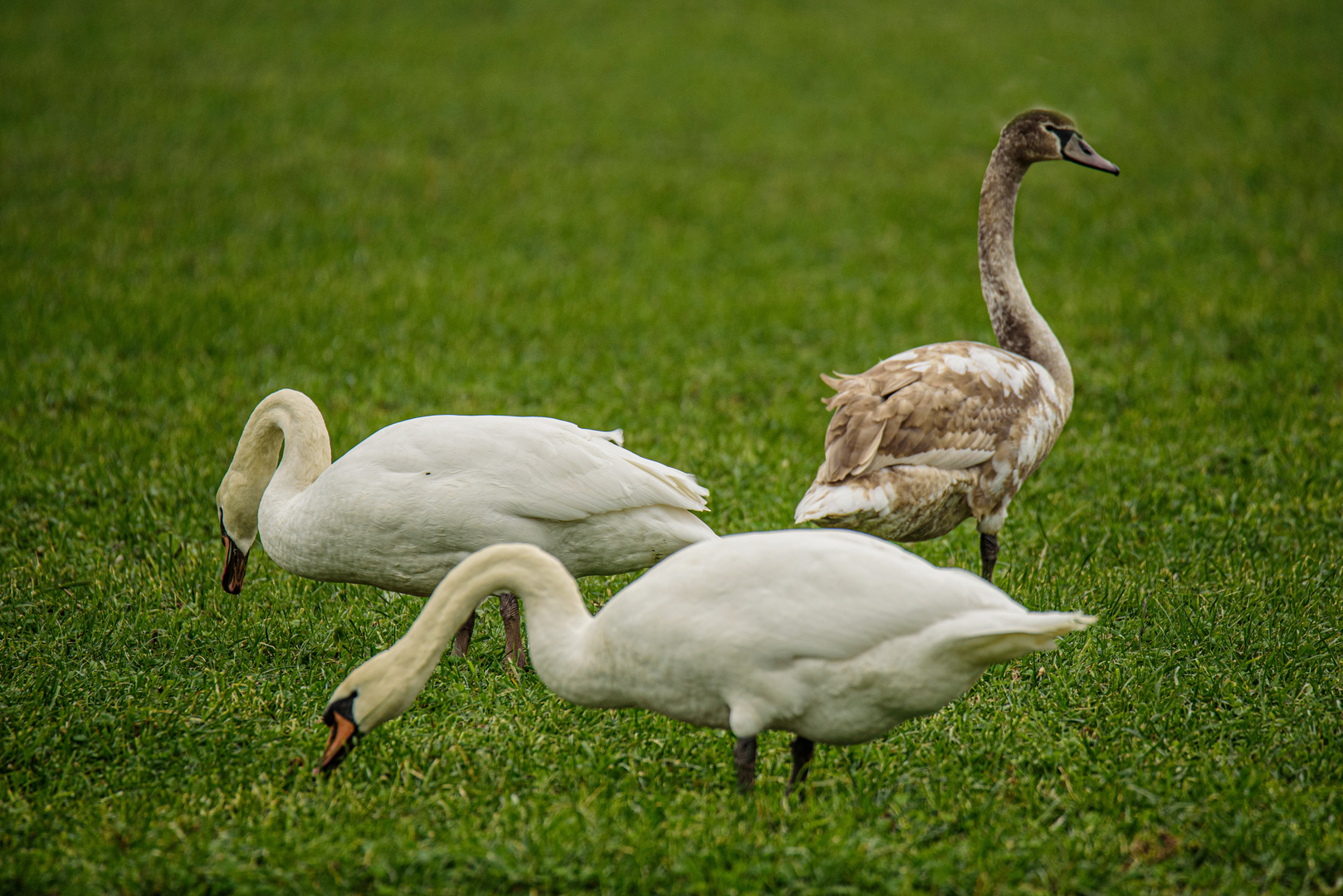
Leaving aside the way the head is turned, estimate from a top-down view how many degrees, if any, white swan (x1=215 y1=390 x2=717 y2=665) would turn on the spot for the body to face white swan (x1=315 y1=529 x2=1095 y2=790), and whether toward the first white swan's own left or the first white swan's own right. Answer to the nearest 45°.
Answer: approximately 135° to the first white swan's own left

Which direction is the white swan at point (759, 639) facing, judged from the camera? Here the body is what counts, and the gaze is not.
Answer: to the viewer's left

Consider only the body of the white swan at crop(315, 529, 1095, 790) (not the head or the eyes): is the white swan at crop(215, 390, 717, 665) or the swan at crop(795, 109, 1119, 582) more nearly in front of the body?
the white swan

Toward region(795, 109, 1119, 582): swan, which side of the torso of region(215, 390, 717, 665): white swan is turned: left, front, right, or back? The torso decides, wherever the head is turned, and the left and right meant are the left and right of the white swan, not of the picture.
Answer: back

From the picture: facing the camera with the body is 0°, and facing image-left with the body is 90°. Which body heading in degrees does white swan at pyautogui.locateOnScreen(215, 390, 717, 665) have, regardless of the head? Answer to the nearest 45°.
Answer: approximately 90°

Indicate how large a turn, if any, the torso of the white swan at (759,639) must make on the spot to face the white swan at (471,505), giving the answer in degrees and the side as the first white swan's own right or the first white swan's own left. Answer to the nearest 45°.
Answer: approximately 45° to the first white swan's own right

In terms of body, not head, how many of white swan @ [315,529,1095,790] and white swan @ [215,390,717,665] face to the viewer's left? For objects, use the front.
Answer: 2
